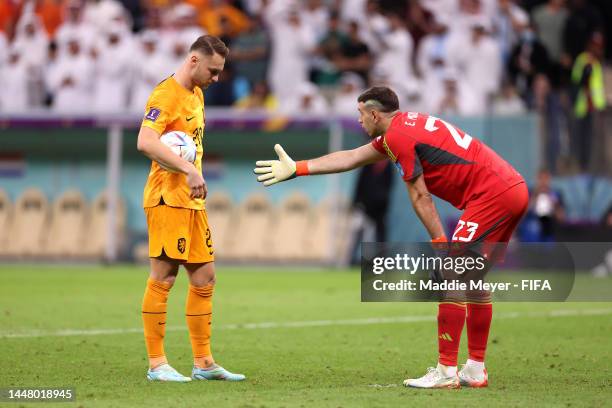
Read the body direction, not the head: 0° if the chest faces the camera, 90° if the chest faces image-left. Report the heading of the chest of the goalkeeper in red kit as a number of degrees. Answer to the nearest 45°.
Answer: approximately 90°
